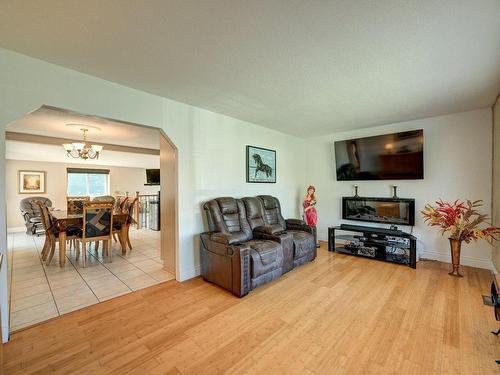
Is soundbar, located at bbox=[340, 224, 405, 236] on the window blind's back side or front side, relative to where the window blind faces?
on the front side

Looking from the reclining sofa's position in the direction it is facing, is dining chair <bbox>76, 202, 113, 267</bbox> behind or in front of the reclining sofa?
behind

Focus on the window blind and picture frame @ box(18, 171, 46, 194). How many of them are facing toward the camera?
2

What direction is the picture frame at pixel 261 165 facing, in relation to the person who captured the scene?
facing the viewer and to the right of the viewer

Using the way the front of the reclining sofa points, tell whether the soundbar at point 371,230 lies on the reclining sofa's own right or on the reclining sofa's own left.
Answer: on the reclining sofa's own left

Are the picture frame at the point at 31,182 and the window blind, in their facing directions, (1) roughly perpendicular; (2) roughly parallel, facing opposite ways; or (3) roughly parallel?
roughly parallel

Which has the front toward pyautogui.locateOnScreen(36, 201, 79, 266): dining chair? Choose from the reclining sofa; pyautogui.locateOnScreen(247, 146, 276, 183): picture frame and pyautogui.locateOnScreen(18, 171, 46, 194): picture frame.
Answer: pyautogui.locateOnScreen(18, 171, 46, 194): picture frame

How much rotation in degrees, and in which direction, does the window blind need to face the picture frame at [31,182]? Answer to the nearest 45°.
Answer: approximately 90° to its right

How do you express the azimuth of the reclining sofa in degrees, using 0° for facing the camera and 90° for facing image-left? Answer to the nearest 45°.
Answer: approximately 315°

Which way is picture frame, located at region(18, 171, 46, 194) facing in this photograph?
toward the camera

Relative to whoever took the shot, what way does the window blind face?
facing the viewer

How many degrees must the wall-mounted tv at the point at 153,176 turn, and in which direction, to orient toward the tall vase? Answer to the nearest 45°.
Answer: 0° — it already faces it

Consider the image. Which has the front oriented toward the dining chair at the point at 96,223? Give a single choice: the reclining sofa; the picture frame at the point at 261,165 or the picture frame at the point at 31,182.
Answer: the picture frame at the point at 31,182

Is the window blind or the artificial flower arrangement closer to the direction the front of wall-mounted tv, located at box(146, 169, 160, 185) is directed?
the artificial flower arrangement

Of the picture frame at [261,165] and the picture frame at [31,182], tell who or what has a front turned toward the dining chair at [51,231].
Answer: the picture frame at [31,182]

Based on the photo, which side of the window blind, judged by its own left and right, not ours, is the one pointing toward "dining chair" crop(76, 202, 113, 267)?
front
